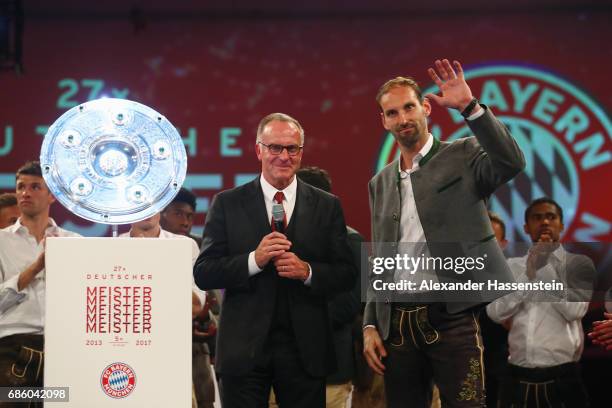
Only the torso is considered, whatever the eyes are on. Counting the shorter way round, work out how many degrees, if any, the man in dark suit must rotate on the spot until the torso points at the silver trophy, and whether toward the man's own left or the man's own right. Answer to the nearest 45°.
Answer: approximately 45° to the man's own right

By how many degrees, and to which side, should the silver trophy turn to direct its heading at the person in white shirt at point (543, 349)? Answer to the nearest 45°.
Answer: approximately 135° to its left

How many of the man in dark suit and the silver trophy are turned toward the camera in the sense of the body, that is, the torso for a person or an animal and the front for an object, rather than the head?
2

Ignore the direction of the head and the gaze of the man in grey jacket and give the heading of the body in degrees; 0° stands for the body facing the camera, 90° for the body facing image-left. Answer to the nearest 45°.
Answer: approximately 45°

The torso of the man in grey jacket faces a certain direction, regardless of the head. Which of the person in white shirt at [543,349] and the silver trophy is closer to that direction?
the silver trophy

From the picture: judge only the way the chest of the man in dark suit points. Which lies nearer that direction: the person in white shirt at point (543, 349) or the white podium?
the white podium

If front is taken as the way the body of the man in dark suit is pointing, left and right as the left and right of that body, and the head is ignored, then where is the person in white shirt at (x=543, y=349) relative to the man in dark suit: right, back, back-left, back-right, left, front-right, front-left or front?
back-left

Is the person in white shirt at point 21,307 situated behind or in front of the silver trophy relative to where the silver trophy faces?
behind
